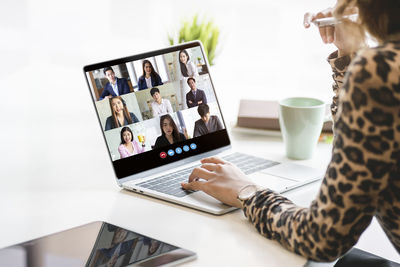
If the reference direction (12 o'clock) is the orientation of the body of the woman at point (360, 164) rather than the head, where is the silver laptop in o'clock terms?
The silver laptop is roughly at 12 o'clock from the woman.

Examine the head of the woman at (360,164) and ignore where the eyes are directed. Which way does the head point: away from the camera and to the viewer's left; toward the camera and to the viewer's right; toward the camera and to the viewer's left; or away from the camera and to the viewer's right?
away from the camera and to the viewer's left

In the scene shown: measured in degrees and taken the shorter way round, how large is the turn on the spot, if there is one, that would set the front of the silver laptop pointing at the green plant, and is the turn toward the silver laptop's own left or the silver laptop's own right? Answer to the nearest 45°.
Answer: approximately 135° to the silver laptop's own left

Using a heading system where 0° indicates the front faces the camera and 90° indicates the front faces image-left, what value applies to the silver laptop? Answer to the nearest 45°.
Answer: approximately 315°

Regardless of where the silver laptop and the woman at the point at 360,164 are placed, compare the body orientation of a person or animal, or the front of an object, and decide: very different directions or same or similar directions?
very different directions

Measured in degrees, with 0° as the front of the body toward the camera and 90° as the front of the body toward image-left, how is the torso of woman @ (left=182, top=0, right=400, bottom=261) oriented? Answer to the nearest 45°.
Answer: approximately 135°
